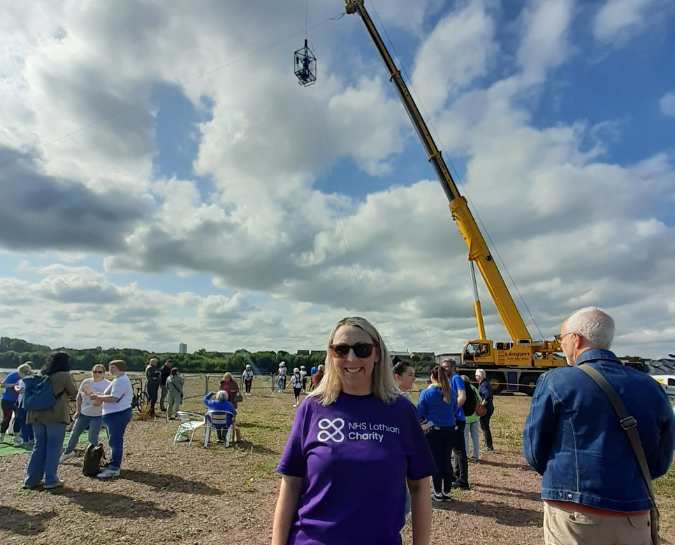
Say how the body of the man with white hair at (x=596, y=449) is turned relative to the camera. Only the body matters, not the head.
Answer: away from the camera

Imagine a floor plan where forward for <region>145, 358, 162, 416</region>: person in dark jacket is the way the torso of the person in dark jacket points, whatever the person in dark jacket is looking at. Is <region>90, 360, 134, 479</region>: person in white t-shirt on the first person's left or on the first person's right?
on the first person's right

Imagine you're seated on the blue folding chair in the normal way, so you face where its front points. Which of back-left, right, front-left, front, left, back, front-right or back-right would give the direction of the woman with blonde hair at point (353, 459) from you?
back

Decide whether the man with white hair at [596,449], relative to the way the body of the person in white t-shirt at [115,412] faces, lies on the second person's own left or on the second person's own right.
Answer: on the second person's own left

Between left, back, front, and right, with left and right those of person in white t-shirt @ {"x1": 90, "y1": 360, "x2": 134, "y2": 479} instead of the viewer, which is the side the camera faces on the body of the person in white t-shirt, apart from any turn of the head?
left

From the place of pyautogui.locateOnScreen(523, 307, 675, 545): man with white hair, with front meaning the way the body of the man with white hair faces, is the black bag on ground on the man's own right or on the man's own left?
on the man's own left

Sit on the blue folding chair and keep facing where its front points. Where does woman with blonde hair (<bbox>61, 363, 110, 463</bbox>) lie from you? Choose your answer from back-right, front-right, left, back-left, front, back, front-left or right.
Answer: back-left

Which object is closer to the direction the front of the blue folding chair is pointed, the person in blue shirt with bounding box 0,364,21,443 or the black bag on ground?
the person in blue shirt

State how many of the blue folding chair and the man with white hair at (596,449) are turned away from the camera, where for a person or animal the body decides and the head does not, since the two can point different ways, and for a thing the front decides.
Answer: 2

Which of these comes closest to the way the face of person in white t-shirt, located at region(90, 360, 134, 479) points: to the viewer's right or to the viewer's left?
to the viewer's left

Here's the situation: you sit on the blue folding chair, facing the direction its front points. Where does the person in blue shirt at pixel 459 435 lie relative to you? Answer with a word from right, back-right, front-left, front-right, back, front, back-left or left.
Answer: back-right

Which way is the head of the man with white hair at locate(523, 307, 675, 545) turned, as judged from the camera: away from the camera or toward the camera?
away from the camera
